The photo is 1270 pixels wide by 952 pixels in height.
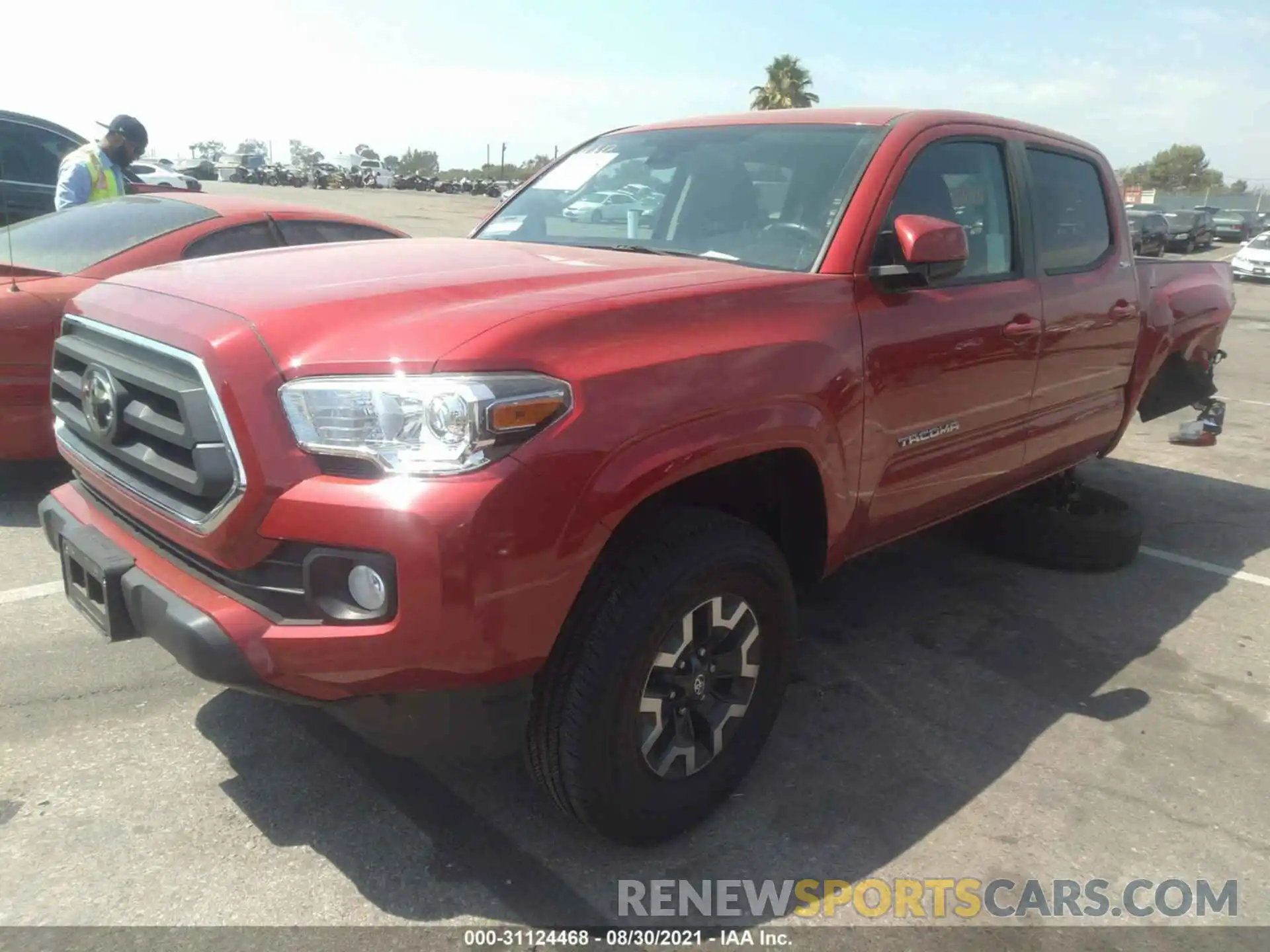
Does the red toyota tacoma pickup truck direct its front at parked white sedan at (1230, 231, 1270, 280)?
no

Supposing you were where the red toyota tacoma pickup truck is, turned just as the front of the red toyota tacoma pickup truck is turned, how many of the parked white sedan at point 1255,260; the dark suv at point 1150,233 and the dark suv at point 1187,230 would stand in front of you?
0

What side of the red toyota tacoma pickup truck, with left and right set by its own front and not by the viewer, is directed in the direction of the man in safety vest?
right

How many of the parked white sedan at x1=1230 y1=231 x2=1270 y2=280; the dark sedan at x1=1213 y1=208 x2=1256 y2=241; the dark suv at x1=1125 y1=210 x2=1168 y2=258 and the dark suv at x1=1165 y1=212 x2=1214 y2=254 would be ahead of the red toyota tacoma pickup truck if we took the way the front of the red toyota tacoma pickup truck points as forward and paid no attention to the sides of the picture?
0

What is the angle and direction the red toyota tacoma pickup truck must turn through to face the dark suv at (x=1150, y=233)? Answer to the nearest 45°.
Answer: approximately 180°

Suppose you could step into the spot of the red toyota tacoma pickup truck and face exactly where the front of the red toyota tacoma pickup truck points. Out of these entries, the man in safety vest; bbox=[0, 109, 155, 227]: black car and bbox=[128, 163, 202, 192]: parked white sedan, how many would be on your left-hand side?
0

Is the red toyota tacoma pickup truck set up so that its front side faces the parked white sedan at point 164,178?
no

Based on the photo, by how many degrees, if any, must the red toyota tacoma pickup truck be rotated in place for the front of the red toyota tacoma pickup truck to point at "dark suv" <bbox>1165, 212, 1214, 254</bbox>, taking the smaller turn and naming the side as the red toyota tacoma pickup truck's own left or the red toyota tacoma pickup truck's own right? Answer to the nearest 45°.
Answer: approximately 180°

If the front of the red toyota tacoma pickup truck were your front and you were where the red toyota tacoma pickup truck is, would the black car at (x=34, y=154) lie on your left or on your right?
on your right
